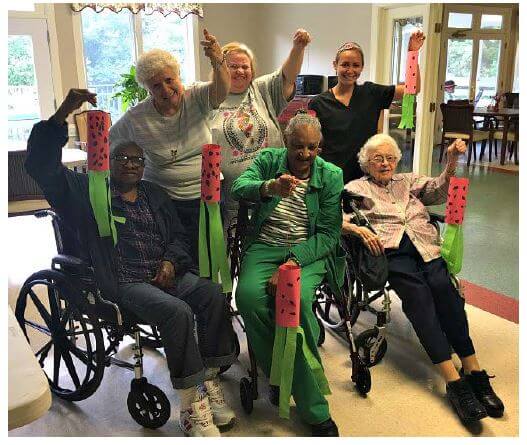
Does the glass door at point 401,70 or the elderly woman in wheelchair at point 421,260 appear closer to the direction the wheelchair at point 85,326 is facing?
the elderly woman in wheelchair

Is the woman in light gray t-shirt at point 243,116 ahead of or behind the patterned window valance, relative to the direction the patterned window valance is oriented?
ahead

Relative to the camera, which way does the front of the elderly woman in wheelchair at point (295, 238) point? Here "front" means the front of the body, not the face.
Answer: toward the camera

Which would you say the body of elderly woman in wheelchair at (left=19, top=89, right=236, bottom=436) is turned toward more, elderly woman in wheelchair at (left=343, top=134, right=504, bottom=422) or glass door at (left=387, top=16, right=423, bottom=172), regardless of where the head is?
the elderly woman in wheelchair

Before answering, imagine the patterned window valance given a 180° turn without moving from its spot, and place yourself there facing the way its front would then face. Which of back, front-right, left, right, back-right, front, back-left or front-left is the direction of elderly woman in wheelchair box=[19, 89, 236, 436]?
back

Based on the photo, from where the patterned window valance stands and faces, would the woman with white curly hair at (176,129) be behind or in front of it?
in front

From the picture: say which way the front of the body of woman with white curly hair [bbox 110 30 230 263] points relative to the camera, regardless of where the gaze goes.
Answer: toward the camera

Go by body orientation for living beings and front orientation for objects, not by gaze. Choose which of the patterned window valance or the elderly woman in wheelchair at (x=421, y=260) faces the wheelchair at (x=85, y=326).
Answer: the patterned window valance

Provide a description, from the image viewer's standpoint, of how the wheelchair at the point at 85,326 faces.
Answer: facing the viewer and to the right of the viewer

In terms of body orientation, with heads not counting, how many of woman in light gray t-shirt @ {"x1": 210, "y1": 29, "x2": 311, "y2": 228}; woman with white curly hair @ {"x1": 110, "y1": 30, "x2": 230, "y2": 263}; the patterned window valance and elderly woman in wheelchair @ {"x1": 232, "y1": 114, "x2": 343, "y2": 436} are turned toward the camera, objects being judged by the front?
4

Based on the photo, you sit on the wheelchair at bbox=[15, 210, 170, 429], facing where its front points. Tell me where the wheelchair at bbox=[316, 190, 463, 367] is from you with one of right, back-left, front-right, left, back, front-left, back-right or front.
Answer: front-left

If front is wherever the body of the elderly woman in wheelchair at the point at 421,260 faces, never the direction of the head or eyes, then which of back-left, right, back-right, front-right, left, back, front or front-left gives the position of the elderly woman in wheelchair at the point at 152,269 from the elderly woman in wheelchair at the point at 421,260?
right

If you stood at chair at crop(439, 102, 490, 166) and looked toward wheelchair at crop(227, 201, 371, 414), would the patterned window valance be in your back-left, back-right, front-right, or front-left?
front-right

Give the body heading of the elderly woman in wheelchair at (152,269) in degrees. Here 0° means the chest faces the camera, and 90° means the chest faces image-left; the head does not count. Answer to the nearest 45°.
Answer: approximately 315°

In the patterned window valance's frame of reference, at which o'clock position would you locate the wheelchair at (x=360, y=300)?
The wheelchair is roughly at 12 o'clock from the patterned window valance.
